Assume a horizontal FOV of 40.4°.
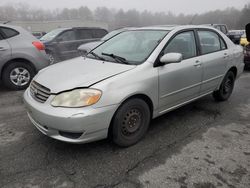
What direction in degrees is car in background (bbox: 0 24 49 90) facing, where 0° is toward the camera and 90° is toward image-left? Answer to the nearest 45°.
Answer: approximately 90°

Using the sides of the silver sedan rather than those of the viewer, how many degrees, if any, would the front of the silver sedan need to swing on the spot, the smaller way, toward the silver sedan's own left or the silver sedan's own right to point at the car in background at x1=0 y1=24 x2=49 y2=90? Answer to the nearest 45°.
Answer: approximately 90° to the silver sedan's own right

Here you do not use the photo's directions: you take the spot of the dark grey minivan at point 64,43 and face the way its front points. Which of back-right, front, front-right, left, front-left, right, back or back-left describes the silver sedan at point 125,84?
front-left

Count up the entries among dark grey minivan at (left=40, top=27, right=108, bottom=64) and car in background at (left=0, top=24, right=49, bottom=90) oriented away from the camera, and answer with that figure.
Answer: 0
